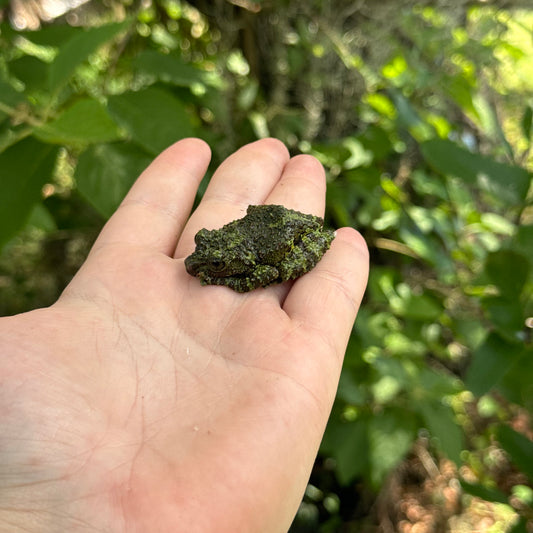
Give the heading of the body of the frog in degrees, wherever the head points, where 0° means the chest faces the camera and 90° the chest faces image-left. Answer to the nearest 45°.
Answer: approximately 45°

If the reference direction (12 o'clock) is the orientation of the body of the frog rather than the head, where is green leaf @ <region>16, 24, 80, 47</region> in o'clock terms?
The green leaf is roughly at 2 o'clock from the frog.

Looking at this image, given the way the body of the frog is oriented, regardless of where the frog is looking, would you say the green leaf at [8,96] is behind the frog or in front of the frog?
in front

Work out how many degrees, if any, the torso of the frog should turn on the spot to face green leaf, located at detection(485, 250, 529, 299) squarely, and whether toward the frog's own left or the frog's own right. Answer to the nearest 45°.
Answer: approximately 135° to the frog's own right

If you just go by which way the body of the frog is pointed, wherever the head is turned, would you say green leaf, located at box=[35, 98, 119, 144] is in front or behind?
in front

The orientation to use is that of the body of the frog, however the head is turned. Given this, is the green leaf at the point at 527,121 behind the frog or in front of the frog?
behind

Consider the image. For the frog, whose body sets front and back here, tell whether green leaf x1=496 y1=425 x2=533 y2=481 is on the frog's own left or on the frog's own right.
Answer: on the frog's own right

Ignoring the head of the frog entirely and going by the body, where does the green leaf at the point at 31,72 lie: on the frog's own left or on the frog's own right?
on the frog's own right
